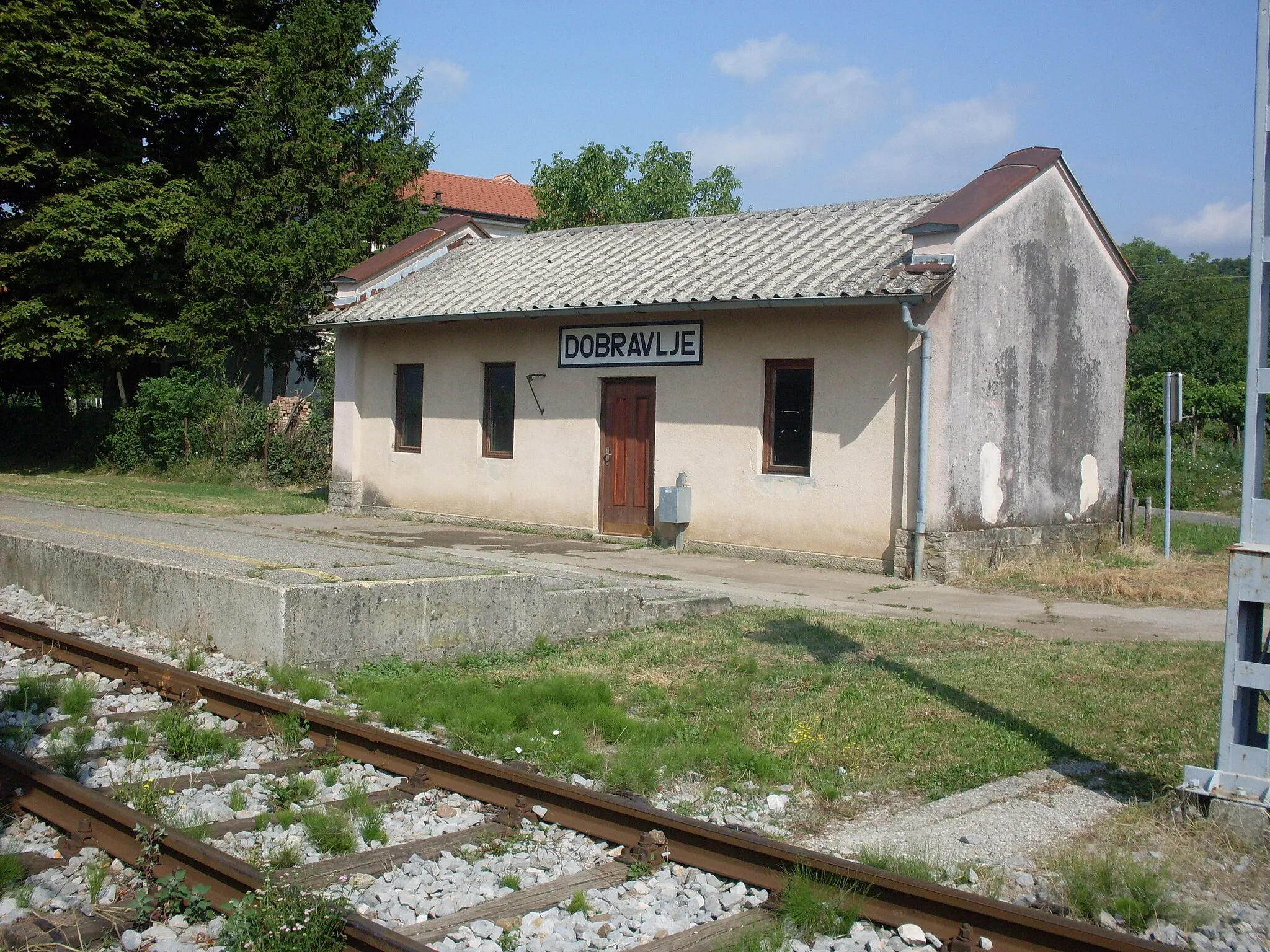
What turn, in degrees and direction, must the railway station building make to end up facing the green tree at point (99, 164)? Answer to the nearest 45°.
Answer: approximately 90° to its right

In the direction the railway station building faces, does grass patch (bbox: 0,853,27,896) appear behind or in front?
in front

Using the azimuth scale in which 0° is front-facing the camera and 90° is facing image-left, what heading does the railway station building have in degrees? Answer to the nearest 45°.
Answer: approximately 45°

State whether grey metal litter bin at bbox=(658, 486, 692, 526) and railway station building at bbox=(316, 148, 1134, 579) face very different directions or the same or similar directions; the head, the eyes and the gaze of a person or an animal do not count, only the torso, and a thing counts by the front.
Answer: same or similar directions

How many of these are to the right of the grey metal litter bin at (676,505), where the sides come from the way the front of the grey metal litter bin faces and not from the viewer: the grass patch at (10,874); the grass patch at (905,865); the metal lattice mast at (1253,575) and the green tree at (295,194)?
1

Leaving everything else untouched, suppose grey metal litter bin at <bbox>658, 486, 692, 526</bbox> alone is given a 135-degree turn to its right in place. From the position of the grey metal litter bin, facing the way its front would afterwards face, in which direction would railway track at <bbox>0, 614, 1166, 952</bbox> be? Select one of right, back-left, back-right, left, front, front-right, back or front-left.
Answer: back

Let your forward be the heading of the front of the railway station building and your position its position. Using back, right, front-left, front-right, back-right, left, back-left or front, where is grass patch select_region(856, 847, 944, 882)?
front-left

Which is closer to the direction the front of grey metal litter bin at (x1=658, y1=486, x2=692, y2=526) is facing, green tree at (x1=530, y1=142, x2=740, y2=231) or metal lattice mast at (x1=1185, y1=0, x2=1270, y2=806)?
the metal lattice mast

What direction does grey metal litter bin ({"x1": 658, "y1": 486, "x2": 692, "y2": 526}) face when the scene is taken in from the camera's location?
facing the viewer and to the left of the viewer

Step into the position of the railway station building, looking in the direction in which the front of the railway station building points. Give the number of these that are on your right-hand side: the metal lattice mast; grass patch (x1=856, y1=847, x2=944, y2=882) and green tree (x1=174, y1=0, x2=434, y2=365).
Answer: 1

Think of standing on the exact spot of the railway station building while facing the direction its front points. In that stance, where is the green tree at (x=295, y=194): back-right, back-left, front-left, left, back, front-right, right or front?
right

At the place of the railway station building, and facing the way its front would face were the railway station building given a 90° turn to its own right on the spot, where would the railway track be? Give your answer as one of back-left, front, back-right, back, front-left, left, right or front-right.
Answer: back-left
